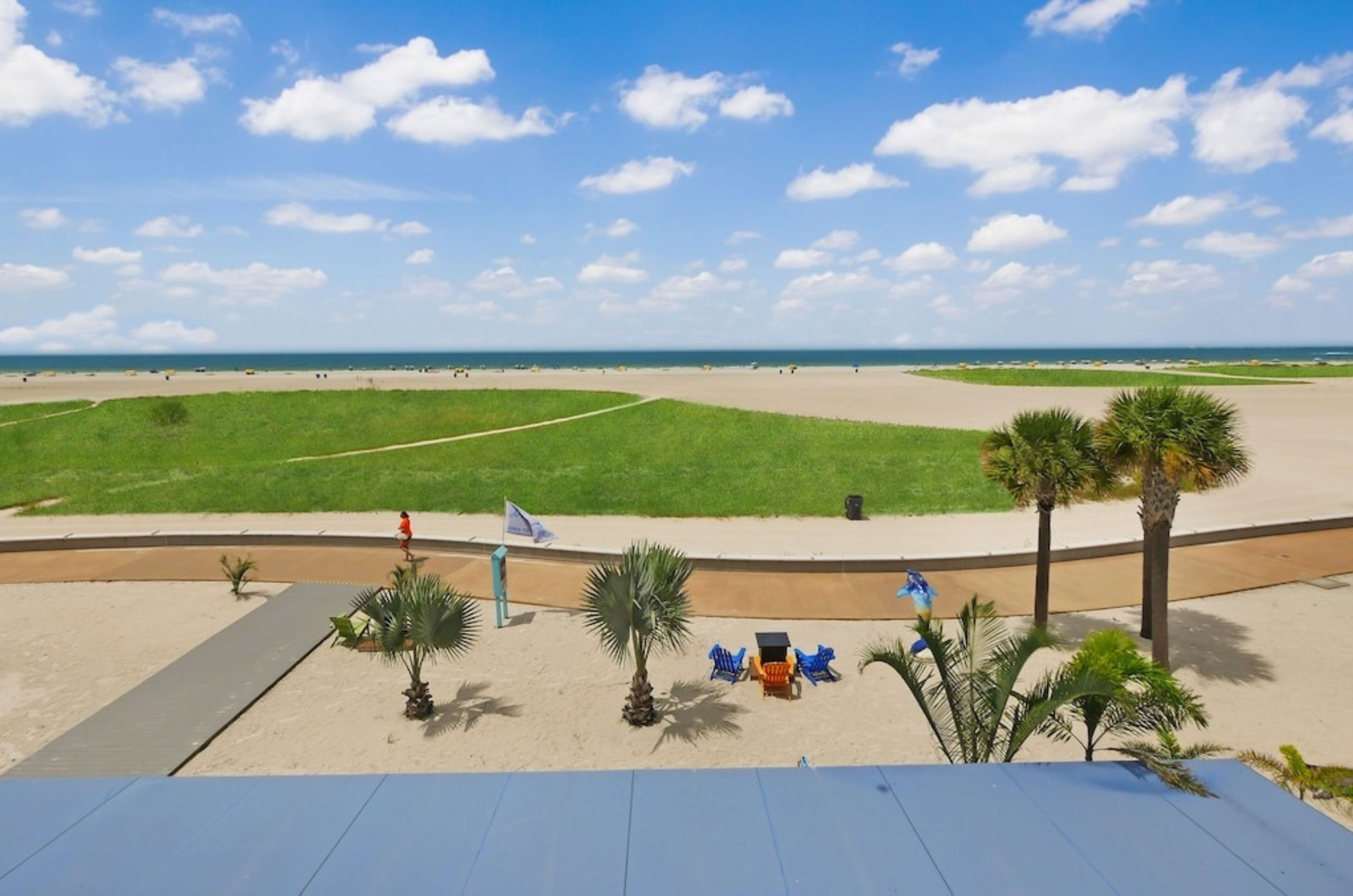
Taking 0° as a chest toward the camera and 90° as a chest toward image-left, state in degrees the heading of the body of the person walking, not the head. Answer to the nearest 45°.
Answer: approximately 90°

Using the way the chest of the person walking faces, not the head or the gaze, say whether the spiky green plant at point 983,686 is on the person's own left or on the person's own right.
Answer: on the person's own left

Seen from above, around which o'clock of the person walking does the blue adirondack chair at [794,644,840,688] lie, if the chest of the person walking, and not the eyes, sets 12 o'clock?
The blue adirondack chair is roughly at 8 o'clock from the person walking.

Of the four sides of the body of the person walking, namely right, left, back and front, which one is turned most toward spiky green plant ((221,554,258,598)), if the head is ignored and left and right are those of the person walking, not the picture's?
front

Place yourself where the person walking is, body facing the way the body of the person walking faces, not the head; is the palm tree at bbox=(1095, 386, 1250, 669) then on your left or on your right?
on your left

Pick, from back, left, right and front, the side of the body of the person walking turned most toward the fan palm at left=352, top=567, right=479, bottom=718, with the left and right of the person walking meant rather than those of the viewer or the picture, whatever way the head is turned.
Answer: left
